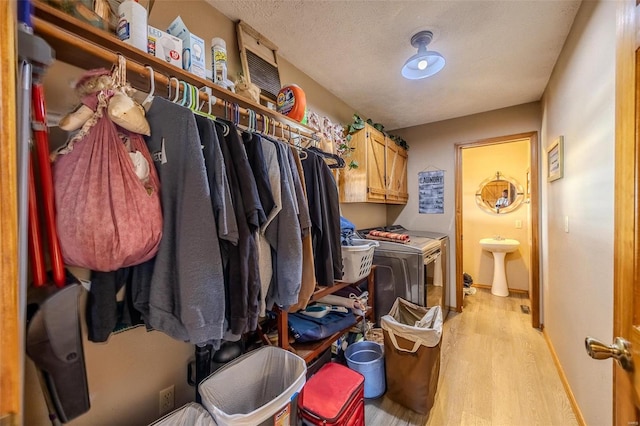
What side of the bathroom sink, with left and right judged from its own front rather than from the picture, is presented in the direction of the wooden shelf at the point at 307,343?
front

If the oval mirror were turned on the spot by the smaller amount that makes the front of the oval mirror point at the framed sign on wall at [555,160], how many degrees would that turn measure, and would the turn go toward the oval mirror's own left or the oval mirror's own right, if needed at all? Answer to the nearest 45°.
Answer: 0° — it already faces it

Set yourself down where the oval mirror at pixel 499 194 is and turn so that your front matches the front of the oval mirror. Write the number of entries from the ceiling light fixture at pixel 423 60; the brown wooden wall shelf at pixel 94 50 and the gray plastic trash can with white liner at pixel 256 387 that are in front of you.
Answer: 3

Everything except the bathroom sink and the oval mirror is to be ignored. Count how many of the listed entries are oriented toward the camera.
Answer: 2

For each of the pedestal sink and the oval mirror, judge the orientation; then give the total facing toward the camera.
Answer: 2

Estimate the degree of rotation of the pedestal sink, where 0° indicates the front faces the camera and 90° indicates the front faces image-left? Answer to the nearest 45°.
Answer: approximately 0°

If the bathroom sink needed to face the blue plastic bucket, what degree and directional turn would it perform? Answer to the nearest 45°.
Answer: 0° — it already faces it

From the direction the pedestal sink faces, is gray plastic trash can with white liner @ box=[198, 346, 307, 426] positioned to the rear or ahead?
ahead

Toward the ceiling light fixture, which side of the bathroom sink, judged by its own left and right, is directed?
front

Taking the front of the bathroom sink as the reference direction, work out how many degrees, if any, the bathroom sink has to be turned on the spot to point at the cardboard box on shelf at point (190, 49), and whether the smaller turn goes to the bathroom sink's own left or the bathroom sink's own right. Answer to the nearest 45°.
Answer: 0° — it already faces it
